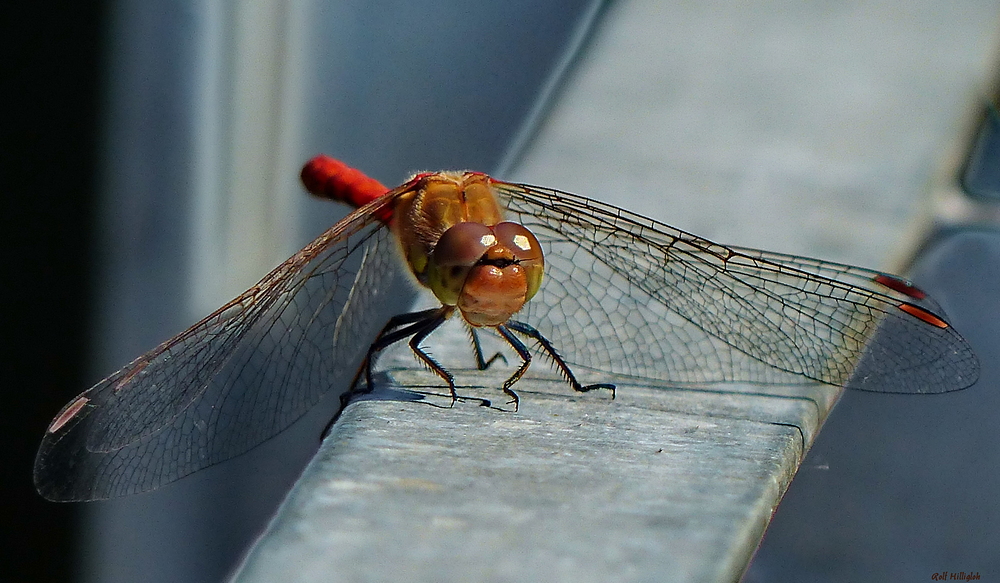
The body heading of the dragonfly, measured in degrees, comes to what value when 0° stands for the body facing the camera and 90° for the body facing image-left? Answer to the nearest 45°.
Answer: approximately 0°
